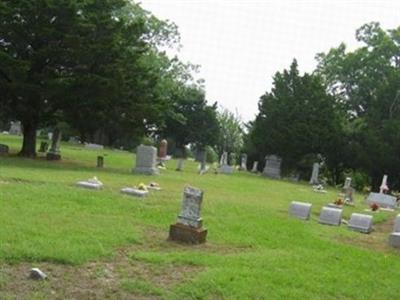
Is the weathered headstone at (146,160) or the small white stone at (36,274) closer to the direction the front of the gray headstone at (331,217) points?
the small white stone

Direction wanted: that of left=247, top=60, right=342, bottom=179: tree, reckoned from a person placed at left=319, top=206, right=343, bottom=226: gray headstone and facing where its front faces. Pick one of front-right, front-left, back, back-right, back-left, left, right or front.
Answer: back

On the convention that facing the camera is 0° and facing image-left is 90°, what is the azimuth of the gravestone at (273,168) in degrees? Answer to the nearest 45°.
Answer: approximately 0°

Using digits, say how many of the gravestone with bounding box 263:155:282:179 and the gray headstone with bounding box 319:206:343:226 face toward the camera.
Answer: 2

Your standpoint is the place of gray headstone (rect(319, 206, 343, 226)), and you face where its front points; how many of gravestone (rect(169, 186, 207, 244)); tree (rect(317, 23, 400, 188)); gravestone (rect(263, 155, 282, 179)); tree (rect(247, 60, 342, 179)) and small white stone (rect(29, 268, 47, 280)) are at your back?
3

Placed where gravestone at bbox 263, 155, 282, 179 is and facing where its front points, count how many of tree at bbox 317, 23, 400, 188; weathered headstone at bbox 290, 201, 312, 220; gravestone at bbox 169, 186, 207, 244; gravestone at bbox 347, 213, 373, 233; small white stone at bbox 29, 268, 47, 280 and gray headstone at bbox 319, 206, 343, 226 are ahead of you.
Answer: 5

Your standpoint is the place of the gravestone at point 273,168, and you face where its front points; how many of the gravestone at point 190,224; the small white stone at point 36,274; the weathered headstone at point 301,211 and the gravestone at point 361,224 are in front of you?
4

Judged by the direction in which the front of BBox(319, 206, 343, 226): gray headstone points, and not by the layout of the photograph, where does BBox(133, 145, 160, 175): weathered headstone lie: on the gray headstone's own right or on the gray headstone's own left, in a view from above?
on the gray headstone's own right

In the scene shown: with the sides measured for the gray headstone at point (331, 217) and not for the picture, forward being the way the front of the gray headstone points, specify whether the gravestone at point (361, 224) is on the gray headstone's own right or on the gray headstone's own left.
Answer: on the gray headstone's own left
